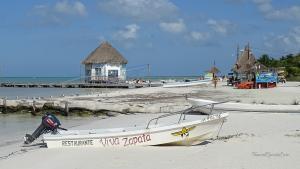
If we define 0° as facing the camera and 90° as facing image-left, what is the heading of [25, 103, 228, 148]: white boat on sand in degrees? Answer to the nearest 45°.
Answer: approximately 270°

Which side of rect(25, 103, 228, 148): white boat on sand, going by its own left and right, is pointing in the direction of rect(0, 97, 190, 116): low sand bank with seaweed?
left
